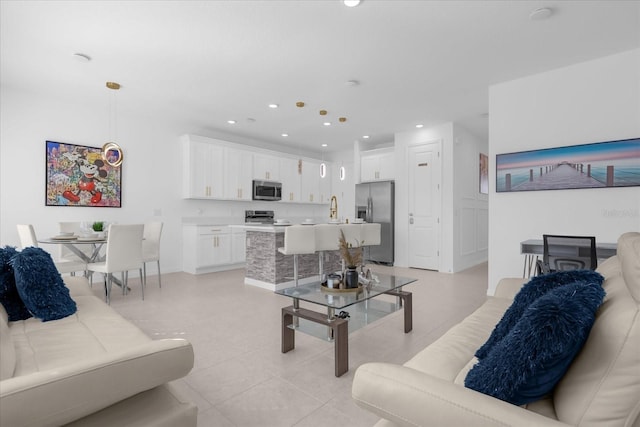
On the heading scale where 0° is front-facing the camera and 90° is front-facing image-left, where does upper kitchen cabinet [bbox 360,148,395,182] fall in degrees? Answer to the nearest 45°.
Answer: approximately 45°

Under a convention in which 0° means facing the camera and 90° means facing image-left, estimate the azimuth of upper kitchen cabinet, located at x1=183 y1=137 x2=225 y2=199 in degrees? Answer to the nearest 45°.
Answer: approximately 315°

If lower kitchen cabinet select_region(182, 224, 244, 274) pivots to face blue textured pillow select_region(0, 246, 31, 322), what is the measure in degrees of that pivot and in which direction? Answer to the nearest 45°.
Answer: approximately 45° to its right

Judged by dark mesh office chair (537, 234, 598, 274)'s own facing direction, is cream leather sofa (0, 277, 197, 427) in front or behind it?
behind

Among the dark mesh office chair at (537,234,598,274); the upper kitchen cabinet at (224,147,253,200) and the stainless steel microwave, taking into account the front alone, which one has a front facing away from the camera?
the dark mesh office chair

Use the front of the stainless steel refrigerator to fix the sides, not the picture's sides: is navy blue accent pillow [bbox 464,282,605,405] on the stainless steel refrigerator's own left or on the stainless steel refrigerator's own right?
on the stainless steel refrigerator's own left

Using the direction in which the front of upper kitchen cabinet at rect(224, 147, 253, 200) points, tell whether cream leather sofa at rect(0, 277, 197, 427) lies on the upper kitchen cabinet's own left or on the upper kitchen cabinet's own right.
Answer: on the upper kitchen cabinet's own right

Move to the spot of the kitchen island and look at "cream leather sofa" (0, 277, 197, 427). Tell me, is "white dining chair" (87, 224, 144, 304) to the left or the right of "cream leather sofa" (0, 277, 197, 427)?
right

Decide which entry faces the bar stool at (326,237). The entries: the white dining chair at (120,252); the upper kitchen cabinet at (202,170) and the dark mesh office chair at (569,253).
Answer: the upper kitchen cabinet

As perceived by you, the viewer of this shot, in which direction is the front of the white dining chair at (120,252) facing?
facing away from the viewer and to the left of the viewer

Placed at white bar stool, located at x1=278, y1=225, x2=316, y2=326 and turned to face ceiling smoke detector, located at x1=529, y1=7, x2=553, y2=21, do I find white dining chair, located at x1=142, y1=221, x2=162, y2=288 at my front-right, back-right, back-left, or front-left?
back-right

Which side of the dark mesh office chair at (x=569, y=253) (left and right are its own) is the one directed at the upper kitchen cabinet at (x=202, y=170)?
left

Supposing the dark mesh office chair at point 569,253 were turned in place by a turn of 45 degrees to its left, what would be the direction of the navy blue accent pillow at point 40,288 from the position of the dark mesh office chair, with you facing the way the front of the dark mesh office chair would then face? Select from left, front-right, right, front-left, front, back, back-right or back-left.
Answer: left

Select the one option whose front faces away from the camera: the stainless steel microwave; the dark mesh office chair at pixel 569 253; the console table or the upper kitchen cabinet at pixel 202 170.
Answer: the dark mesh office chair
